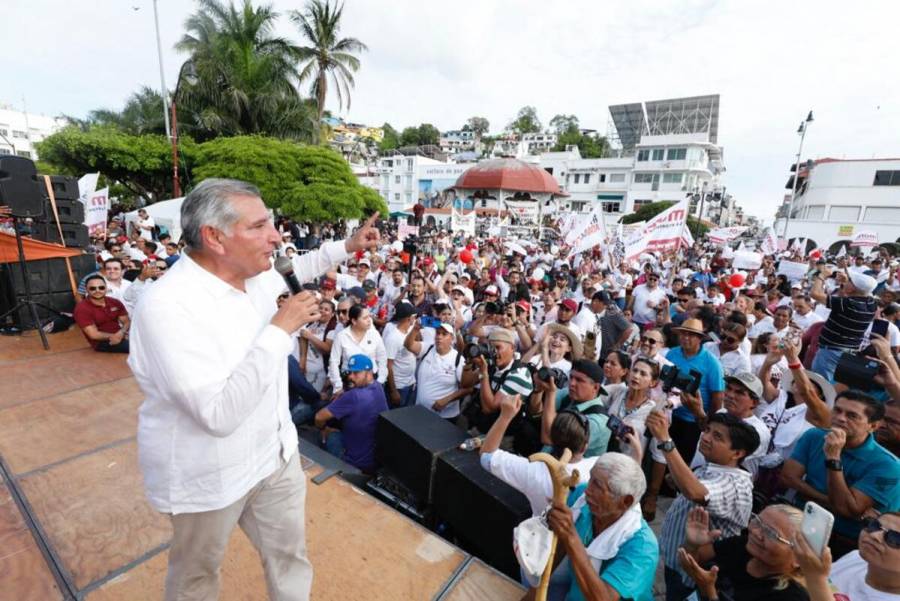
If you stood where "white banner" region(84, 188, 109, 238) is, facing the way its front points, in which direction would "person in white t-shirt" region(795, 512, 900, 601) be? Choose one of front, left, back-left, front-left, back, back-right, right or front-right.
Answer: front

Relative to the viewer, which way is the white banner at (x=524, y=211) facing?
toward the camera

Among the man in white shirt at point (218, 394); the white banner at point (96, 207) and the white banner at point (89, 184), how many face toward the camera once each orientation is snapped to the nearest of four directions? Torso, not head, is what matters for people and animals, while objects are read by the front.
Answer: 2

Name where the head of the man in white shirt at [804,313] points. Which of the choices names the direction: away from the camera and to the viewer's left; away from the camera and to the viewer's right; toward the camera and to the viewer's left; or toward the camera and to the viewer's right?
toward the camera and to the viewer's left

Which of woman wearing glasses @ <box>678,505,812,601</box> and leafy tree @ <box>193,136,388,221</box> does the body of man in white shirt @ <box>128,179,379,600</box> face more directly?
the woman wearing glasses

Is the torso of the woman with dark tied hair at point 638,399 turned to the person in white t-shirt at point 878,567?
no

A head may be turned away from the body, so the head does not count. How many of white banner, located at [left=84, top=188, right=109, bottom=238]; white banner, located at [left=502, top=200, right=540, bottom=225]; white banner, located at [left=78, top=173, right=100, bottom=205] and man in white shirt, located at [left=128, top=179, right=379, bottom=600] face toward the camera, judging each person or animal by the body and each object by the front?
3

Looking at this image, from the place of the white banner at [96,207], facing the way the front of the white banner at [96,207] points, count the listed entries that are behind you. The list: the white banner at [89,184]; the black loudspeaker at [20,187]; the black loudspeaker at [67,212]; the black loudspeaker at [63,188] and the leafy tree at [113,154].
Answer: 2

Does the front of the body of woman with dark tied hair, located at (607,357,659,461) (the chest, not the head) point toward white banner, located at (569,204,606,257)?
no

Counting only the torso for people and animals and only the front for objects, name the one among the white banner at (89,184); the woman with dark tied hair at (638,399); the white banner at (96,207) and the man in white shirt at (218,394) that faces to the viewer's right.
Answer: the man in white shirt

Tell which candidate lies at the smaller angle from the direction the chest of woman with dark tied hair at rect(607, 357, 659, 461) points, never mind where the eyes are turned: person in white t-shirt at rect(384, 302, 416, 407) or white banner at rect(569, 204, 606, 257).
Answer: the person in white t-shirt

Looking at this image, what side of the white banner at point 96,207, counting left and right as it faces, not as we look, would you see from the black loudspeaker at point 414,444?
front
